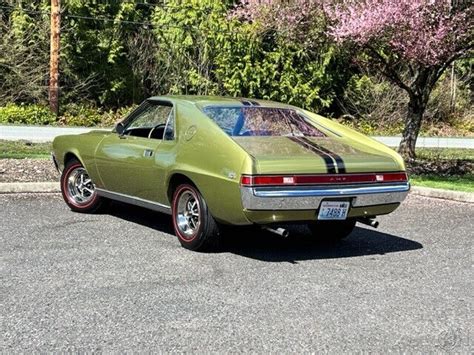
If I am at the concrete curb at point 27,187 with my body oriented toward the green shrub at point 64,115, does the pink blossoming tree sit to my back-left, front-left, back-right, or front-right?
front-right

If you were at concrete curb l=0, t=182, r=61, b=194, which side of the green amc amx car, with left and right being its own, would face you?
front

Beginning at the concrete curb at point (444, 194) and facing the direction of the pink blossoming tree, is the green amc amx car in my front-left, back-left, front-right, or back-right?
back-left

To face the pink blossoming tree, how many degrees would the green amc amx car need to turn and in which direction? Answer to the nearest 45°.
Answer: approximately 90° to its right

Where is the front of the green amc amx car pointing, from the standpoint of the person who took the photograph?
facing away from the viewer and to the left of the viewer

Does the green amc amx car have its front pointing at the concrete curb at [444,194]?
no

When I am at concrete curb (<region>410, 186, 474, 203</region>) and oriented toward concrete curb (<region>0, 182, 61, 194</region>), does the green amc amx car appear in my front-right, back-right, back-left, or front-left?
front-left

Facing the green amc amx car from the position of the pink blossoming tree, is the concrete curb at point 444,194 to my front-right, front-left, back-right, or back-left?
front-left

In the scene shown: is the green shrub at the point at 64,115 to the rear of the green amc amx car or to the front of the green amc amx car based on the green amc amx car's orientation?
to the front

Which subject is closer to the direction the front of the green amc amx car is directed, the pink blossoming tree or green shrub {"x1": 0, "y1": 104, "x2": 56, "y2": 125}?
the green shrub

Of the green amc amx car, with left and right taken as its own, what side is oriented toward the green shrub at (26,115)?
front

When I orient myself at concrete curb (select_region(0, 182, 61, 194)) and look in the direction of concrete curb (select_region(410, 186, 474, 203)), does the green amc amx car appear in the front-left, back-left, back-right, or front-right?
front-right
